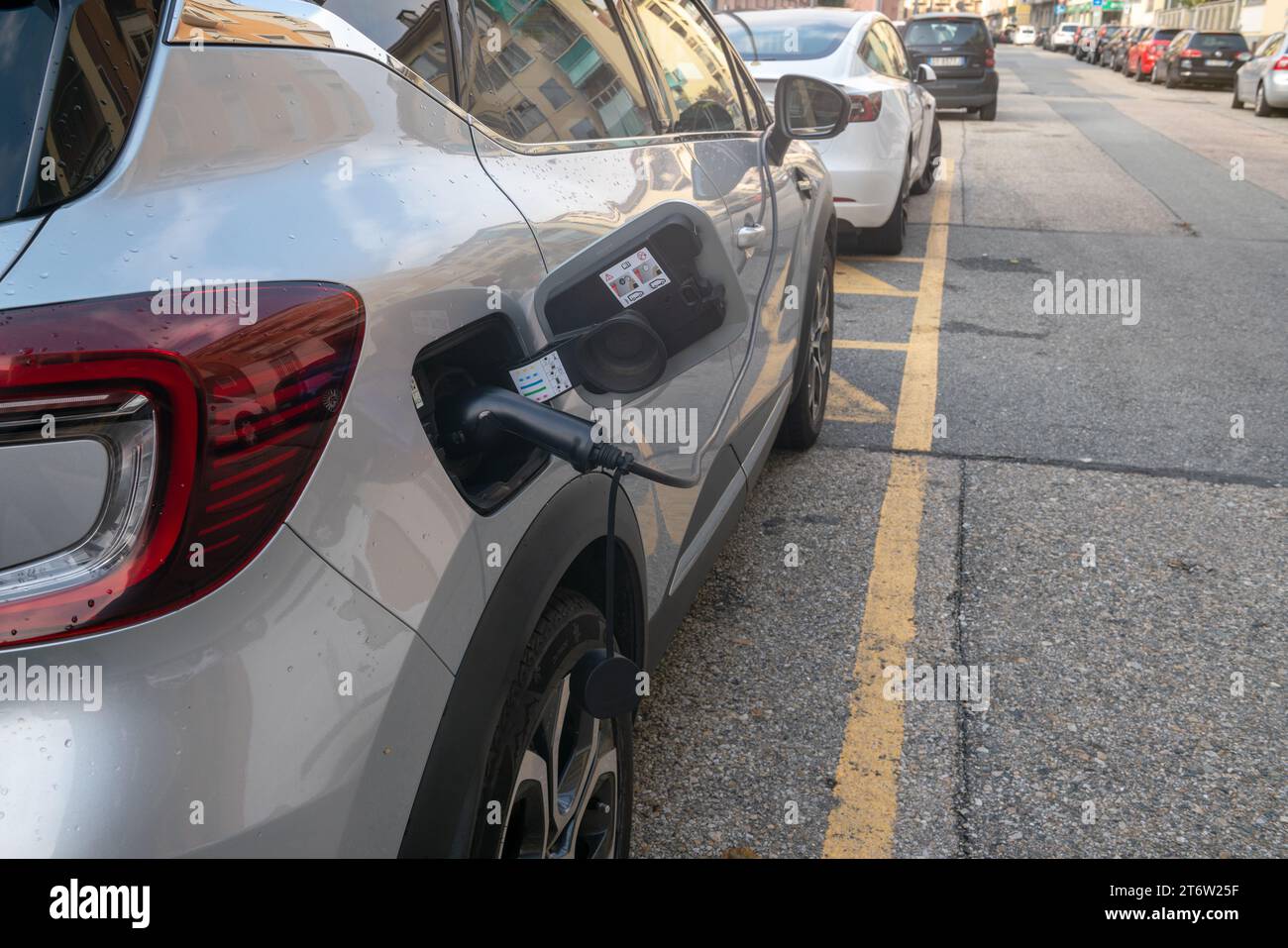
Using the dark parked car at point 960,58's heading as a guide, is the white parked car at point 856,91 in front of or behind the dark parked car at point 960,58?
behind

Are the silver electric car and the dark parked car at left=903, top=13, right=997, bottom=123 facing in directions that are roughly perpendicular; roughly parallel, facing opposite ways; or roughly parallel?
roughly parallel

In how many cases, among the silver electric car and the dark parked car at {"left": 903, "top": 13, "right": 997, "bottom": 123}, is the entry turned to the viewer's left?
0

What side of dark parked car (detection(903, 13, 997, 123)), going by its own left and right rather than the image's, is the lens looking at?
back

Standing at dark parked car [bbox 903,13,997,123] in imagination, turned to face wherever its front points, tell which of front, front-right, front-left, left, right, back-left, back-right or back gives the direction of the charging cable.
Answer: back

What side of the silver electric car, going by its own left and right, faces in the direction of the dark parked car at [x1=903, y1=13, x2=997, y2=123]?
front

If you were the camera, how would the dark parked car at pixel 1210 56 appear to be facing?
facing away from the viewer and to the left of the viewer

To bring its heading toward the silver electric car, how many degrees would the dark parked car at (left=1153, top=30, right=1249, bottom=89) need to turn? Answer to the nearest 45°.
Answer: approximately 135° to its left

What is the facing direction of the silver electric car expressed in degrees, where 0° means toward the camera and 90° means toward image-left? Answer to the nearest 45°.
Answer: approximately 225°

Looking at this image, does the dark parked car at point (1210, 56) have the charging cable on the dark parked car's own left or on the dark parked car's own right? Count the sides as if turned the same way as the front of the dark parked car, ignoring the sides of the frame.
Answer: on the dark parked car's own left

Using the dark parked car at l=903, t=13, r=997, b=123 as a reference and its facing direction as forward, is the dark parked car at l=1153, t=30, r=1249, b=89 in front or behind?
in front

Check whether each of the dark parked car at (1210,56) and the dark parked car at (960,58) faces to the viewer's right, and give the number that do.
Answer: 0

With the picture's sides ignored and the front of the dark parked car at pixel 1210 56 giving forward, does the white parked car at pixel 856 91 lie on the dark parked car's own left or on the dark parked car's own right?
on the dark parked car's own left
